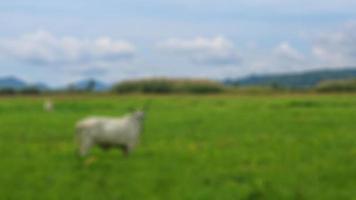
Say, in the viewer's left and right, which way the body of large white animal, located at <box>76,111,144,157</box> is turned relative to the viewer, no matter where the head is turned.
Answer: facing to the right of the viewer
